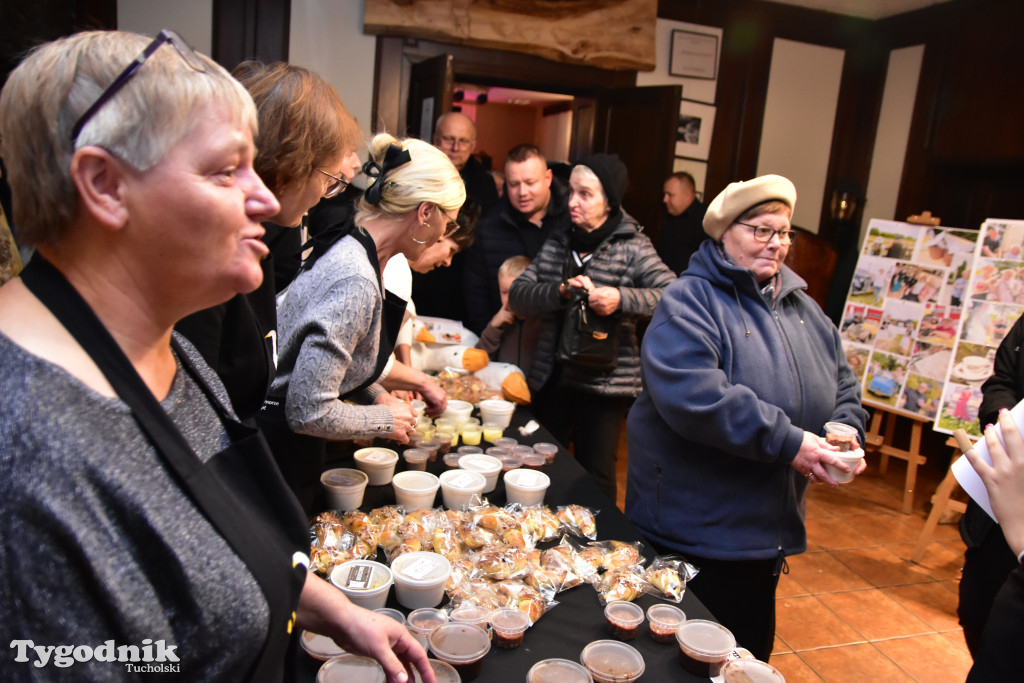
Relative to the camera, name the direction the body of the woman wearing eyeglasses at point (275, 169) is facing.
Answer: to the viewer's right

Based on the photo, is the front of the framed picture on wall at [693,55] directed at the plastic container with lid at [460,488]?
yes

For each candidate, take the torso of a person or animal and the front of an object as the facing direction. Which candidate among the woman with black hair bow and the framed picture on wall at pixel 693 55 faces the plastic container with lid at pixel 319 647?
the framed picture on wall

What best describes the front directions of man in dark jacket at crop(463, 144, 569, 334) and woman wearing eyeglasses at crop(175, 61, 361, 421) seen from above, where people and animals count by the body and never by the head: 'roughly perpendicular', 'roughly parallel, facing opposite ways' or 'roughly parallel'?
roughly perpendicular

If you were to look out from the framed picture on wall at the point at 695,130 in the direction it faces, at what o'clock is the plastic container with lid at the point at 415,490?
The plastic container with lid is roughly at 12 o'clock from the framed picture on wall.
